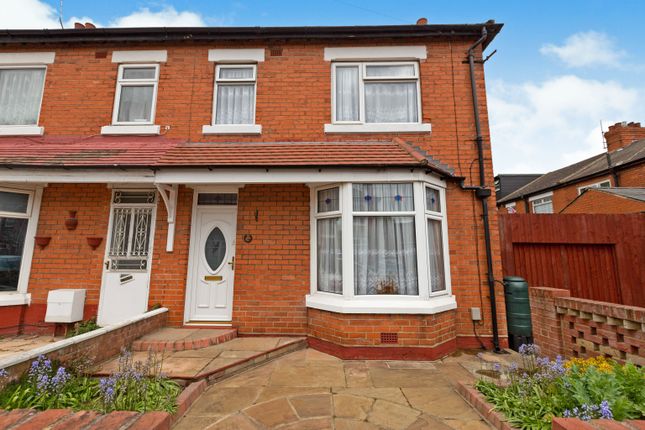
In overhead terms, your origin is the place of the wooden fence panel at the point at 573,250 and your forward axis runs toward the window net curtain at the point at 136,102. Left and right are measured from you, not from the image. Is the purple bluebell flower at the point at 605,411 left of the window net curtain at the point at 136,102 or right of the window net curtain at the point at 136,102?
left

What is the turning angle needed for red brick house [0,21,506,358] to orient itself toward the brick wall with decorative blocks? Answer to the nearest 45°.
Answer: approximately 45° to its left

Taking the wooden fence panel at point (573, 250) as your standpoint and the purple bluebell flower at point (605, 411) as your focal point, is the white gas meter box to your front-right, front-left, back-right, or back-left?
front-right

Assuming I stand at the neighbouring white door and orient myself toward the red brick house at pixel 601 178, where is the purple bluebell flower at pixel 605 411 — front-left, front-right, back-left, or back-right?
front-right

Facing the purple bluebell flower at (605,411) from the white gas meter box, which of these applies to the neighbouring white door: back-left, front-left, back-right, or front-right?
front-left

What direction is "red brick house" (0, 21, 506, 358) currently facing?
toward the camera

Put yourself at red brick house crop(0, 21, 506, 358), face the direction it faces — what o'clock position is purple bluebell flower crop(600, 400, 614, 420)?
The purple bluebell flower is roughly at 11 o'clock from the red brick house.

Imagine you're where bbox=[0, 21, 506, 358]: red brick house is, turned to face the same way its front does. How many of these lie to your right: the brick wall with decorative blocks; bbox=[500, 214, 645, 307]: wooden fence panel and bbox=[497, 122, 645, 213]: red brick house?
0

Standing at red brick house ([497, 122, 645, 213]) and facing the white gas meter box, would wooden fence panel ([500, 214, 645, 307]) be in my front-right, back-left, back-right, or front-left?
front-left

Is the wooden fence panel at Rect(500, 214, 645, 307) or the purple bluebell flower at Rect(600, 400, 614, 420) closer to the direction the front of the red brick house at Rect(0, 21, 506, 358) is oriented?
the purple bluebell flower

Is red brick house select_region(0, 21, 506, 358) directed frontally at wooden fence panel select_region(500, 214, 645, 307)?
no

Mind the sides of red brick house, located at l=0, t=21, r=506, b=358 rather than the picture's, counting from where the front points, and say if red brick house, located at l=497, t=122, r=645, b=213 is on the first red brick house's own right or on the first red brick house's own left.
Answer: on the first red brick house's own left

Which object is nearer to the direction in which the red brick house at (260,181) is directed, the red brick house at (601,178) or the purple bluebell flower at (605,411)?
the purple bluebell flower
